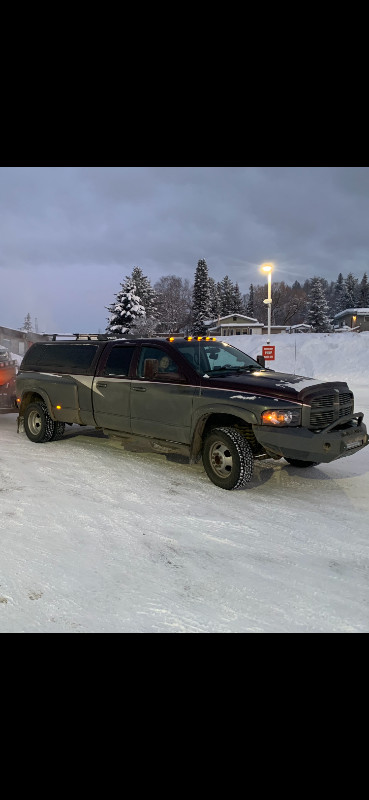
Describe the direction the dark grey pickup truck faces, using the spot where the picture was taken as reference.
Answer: facing the viewer and to the right of the viewer

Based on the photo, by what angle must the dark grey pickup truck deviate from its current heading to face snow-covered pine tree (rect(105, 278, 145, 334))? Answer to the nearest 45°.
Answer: approximately 135° to its left
